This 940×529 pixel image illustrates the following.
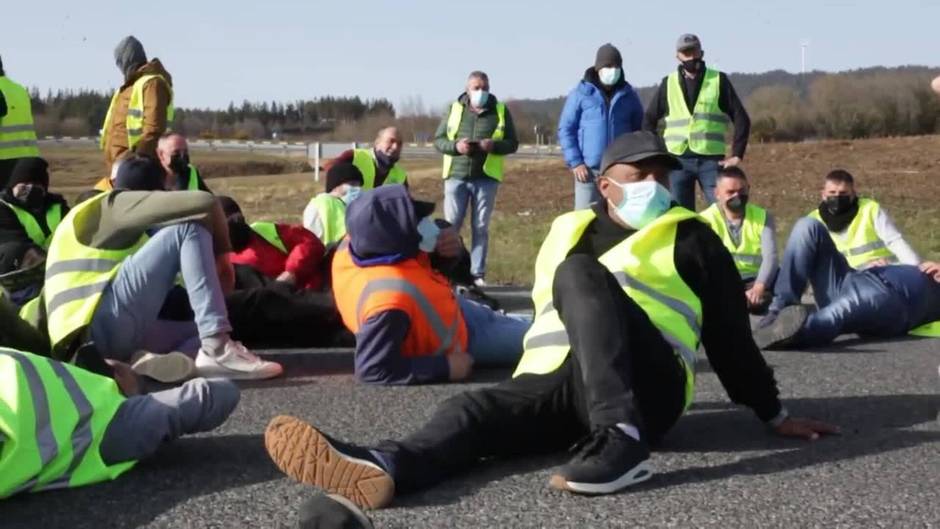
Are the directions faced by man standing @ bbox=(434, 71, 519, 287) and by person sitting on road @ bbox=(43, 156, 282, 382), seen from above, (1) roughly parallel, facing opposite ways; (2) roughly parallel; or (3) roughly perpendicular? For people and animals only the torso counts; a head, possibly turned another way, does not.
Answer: roughly perpendicular

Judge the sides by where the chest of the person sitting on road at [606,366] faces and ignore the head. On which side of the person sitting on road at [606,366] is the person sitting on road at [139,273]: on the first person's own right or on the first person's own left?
on the first person's own right

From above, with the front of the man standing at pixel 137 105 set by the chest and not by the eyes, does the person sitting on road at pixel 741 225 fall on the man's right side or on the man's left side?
on the man's left side

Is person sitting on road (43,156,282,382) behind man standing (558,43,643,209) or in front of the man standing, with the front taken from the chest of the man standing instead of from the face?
in front

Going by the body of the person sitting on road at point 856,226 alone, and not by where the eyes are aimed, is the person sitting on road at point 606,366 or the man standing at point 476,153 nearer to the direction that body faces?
the person sitting on road

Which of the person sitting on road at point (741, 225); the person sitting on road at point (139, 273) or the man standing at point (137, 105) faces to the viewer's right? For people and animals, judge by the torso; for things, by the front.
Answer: the person sitting on road at point (139, 273)

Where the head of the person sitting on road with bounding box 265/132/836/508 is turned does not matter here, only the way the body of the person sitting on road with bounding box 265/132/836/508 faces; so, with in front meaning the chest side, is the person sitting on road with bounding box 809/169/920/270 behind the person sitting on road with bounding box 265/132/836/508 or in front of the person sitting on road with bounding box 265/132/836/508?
behind

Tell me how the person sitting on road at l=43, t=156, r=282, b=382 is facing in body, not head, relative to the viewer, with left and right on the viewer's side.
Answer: facing to the right of the viewer
